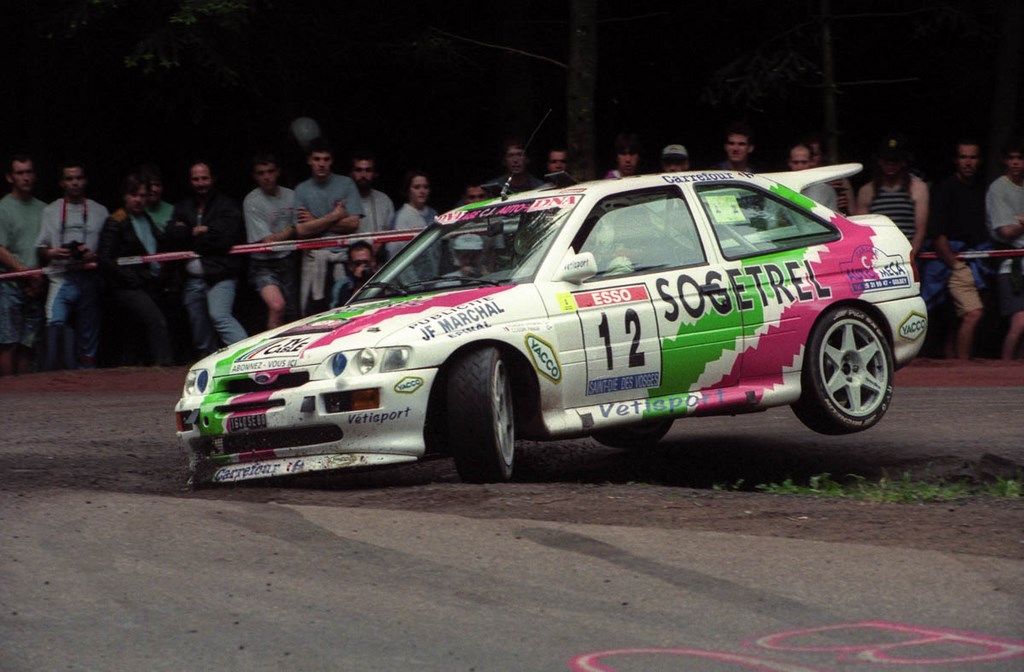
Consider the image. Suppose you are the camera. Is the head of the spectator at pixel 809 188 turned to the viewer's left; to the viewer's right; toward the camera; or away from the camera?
toward the camera

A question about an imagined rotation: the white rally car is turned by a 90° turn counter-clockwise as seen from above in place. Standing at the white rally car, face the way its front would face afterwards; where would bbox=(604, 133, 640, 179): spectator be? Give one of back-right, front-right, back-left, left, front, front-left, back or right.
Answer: back-left

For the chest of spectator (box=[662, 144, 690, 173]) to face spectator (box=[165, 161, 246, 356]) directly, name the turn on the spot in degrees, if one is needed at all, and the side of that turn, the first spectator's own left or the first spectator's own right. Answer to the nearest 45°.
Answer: approximately 90° to the first spectator's own right

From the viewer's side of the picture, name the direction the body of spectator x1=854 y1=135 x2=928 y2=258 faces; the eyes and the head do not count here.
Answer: toward the camera

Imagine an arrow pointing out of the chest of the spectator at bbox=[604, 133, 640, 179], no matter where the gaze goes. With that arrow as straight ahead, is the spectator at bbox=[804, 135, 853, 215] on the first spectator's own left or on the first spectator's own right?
on the first spectator's own left

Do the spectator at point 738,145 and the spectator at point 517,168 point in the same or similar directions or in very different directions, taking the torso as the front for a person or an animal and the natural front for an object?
same or similar directions

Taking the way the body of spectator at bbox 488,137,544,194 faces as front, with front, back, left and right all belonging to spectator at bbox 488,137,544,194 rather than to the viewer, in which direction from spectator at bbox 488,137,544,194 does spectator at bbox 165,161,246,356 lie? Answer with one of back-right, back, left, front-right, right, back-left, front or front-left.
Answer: right

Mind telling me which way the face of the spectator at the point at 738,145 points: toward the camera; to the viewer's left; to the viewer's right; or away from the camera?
toward the camera

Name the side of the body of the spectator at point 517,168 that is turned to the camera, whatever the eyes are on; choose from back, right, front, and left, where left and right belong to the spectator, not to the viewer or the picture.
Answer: front

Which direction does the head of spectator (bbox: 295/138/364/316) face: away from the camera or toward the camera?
toward the camera

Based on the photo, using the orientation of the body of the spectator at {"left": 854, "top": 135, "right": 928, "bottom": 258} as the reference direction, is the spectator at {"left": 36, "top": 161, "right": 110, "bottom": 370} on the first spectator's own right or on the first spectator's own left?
on the first spectator's own right

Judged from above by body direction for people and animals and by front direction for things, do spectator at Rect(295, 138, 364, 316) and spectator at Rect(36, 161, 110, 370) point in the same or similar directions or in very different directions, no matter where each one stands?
same or similar directions

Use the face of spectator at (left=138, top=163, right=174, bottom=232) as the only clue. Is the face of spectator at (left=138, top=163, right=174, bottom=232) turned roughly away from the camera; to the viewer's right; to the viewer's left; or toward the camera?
toward the camera

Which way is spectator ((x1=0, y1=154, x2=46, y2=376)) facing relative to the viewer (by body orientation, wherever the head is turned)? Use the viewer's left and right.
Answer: facing the viewer and to the right of the viewer

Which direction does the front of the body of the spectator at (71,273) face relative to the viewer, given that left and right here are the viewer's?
facing the viewer
